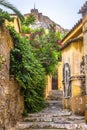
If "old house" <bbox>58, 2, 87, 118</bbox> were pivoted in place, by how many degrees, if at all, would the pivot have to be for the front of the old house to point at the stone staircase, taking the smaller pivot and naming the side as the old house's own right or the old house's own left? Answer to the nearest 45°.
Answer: approximately 45° to the old house's own left

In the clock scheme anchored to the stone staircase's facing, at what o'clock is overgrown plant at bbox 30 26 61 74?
The overgrown plant is roughly at 6 o'clock from the stone staircase.

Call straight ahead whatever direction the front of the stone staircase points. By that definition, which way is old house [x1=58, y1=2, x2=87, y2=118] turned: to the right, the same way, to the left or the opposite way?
to the right

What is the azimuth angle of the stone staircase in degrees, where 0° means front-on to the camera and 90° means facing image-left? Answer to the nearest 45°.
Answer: approximately 0°

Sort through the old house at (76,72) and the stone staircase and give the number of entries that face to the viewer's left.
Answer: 1

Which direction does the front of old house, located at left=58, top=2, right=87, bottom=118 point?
to the viewer's left

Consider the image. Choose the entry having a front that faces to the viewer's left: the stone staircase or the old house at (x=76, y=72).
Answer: the old house

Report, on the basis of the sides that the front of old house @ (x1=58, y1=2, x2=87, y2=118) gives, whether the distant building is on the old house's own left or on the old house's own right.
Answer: on the old house's own right

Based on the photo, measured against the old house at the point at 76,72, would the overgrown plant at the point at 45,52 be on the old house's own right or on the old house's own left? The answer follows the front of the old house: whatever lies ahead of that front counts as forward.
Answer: on the old house's own right

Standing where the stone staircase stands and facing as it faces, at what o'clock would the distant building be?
The distant building is roughly at 6 o'clock from the stone staircase.
